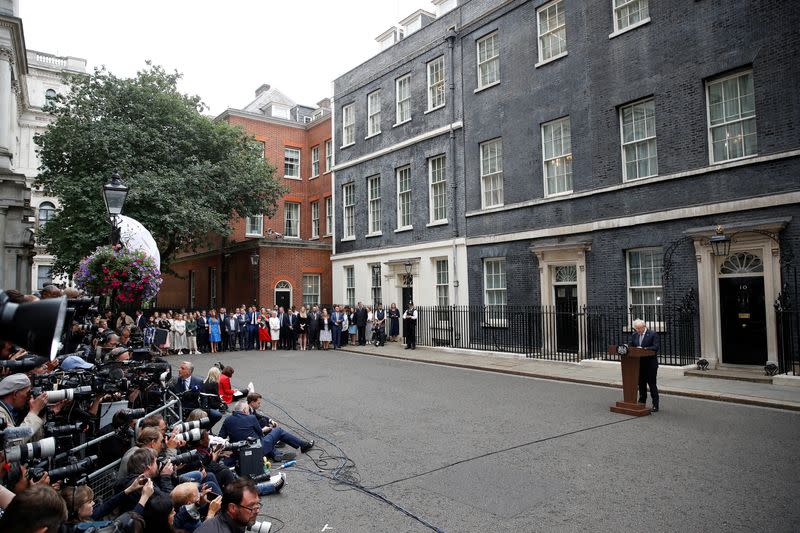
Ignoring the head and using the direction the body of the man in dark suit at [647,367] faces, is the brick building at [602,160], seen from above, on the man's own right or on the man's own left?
on the man's own right

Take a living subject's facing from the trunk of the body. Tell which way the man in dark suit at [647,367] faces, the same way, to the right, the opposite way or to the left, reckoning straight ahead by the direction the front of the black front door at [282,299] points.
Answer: to the right

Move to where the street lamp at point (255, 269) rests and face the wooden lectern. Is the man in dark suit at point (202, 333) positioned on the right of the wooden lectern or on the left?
right

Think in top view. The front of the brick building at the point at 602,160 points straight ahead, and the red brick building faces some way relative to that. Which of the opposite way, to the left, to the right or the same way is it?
to the left

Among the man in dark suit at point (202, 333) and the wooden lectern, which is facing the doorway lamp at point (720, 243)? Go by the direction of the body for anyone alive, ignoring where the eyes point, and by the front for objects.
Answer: the man in dark suit

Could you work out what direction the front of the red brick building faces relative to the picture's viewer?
facing the viewer

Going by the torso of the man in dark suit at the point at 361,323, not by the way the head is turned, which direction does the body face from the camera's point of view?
toward the camera

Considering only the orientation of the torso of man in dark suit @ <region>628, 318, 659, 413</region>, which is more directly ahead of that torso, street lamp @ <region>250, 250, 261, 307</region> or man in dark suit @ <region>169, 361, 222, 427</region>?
the man in dark suit

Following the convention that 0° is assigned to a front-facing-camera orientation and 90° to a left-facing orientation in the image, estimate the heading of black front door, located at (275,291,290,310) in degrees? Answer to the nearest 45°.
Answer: approximately 0°

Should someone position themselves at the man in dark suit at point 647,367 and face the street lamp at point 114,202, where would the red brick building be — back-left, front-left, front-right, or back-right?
front-right

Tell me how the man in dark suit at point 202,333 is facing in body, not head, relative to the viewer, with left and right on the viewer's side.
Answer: facing the viewer and to the right of the viewer

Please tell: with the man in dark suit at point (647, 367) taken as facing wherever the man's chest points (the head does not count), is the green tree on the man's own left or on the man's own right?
on the man's own right

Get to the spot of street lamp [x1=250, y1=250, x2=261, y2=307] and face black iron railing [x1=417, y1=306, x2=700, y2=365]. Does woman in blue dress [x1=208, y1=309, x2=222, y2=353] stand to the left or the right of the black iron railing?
right

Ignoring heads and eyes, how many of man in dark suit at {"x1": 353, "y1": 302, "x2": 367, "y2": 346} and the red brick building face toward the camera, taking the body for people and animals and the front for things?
2
